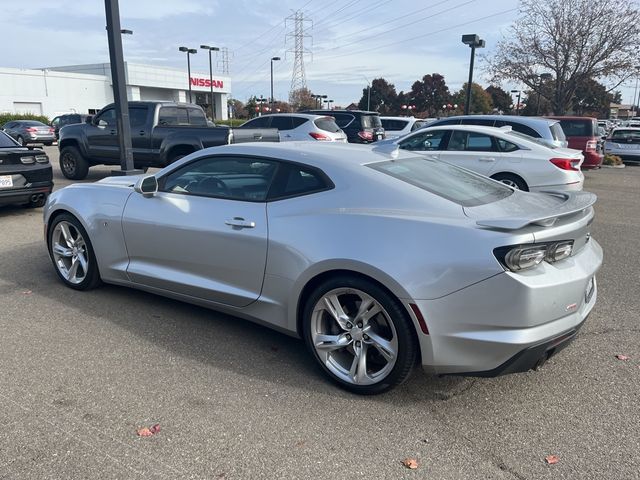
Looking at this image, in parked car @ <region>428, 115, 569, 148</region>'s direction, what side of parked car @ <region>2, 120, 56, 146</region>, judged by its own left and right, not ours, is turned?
back

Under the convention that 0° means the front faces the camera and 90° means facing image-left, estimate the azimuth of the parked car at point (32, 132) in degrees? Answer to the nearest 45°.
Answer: approximately 135°

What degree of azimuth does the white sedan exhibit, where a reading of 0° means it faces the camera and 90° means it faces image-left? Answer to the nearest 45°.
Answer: approximately 135°

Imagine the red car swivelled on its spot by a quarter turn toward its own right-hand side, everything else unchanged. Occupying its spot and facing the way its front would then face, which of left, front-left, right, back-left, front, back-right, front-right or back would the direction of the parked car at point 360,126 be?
back-left

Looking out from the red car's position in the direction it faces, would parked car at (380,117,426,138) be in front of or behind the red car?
in front

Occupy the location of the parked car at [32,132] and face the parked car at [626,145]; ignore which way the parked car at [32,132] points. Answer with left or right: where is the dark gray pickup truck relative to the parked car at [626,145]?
right

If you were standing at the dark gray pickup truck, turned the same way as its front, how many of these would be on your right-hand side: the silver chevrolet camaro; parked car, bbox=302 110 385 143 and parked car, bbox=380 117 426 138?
2

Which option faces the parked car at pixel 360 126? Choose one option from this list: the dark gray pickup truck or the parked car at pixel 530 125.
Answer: the parked car at pixel 530 125

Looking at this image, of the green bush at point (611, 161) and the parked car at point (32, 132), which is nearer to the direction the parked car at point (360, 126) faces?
the parked car

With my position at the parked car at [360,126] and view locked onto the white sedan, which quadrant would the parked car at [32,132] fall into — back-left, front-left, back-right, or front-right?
back-right

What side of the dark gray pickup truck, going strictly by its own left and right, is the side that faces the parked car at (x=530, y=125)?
back

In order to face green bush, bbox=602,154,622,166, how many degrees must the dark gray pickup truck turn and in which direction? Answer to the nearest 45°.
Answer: approximately 135° to its right

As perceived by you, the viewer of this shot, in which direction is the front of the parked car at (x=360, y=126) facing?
facing away from the viewer and to the left of the viewer

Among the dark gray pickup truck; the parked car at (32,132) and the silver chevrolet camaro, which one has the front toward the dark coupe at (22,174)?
the silver chevrolet camaro
